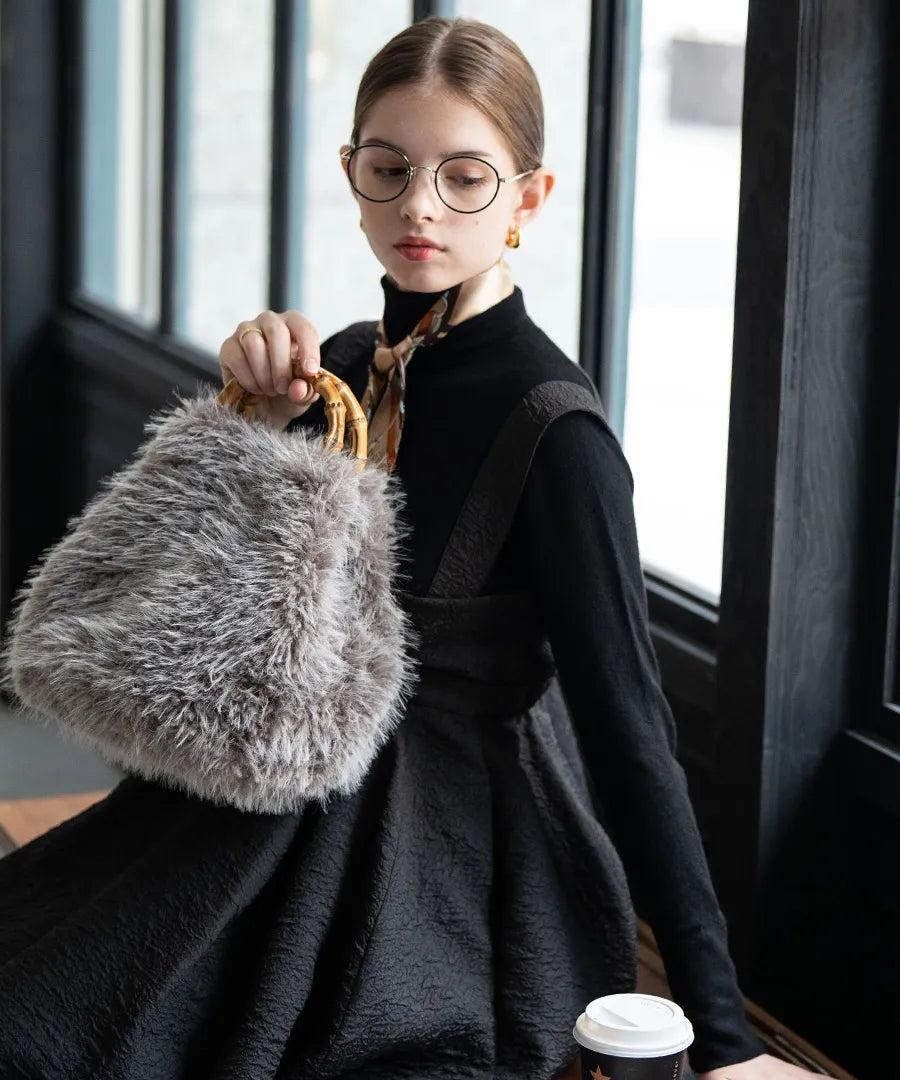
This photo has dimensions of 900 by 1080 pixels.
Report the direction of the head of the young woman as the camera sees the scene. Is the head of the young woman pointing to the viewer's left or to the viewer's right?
to the viewer's left

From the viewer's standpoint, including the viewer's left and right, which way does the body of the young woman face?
facing the viewer and to the left of the viewer
